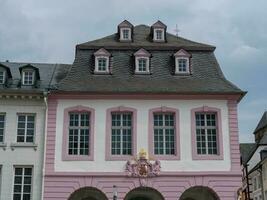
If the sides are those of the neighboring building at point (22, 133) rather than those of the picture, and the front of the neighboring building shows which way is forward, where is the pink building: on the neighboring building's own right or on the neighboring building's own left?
on the neighboring building's own left

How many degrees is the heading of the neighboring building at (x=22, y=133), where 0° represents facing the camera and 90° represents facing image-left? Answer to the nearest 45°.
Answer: approximately 0°

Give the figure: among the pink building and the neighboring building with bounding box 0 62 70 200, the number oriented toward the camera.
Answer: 2

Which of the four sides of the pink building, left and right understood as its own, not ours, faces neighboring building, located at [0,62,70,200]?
right

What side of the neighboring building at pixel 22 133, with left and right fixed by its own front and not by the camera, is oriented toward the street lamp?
left
